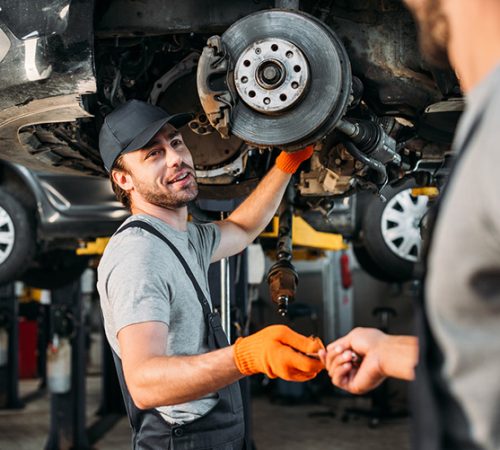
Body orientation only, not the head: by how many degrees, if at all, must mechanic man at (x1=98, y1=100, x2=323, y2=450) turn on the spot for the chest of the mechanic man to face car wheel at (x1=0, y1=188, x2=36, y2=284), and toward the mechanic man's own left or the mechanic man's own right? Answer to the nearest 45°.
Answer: approximately 135° to the mechanic man's own left

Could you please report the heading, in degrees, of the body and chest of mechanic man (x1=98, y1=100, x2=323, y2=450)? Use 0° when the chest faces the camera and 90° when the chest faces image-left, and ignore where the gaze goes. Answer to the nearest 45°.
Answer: approximately 315°

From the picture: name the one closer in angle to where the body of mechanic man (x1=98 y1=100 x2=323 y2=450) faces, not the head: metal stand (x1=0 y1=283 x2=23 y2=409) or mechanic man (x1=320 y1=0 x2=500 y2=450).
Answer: the mechanic man

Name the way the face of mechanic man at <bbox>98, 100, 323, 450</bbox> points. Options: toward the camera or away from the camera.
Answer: toward the camera

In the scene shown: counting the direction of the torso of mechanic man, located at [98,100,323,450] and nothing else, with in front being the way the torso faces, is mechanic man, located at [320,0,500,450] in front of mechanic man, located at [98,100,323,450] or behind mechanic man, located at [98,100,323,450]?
in front

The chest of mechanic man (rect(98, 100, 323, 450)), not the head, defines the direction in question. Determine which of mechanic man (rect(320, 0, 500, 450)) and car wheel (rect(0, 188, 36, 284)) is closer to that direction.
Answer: the mechanic man
